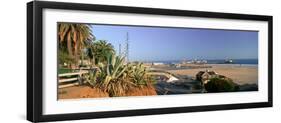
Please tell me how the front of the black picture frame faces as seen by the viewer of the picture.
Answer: facing the viewer and to the right of the viewer
